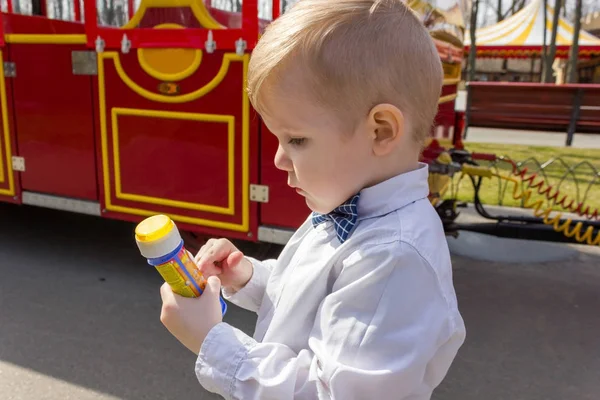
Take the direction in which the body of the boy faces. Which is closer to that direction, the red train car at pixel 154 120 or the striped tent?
the red train car

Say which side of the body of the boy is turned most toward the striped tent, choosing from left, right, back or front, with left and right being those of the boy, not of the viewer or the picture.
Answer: right

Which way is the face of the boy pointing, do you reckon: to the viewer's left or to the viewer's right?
to the viewer's left

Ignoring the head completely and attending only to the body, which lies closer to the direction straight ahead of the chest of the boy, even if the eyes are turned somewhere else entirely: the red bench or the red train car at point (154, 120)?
the red train car

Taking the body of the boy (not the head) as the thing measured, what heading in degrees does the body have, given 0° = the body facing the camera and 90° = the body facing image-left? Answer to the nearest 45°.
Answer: approximately 90°

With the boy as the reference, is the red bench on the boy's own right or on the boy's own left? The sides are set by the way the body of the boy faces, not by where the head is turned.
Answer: on the boy's own right
